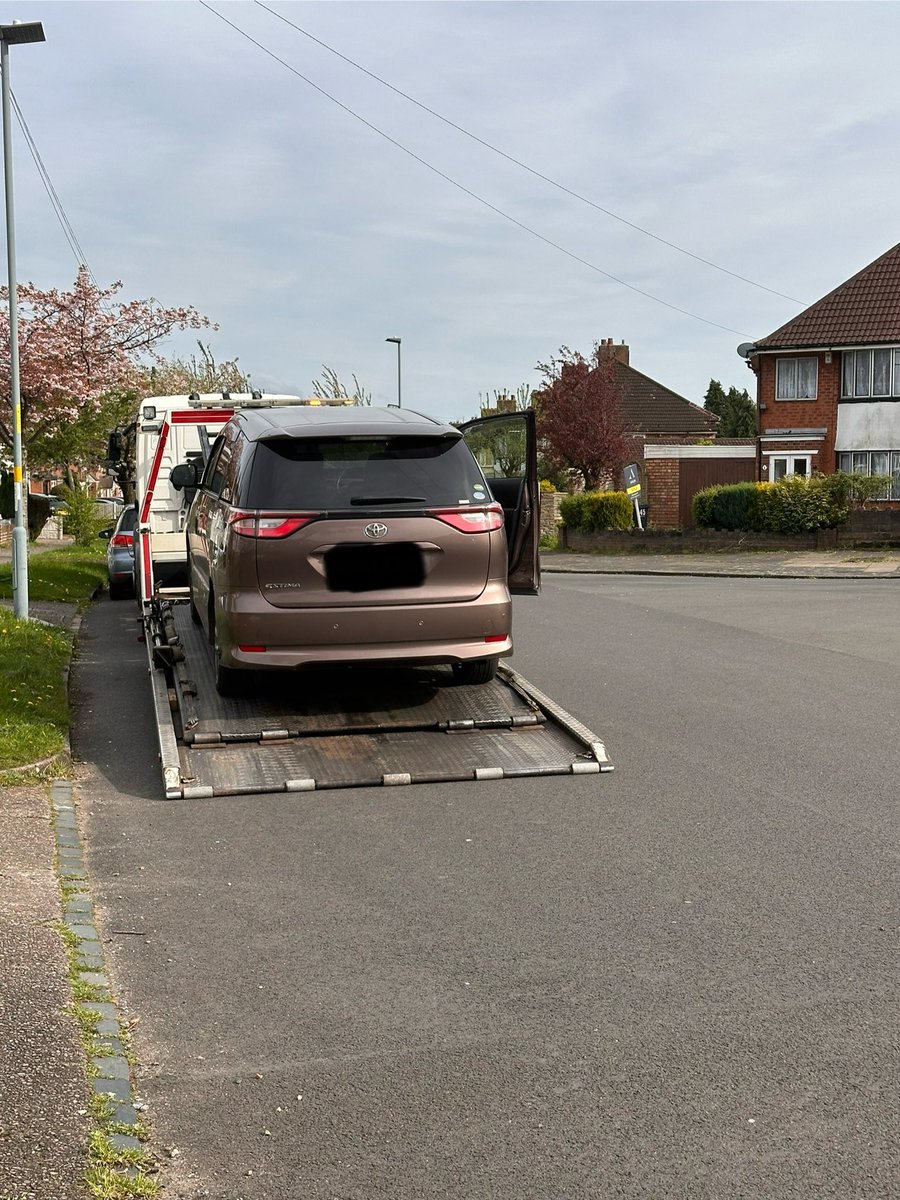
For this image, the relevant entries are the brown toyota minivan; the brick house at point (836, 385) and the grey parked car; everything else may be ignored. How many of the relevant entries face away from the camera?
2

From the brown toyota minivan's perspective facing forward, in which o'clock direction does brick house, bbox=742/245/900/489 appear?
The brick house is roughly at 1 o'clock from the brown toyota minivan.

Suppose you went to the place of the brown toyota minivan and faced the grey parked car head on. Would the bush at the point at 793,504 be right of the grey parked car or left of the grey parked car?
right

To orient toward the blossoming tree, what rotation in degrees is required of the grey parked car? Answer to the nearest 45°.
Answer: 0° — it already faces it

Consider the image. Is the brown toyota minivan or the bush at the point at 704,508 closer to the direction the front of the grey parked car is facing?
the bush

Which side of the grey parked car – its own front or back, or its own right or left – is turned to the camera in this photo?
back

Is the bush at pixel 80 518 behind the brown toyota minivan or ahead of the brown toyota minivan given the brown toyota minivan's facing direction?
ahead

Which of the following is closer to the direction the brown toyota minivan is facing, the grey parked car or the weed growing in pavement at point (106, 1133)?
the grey parked car

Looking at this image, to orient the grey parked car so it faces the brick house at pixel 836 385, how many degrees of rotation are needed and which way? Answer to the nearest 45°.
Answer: approximately 45° to its right

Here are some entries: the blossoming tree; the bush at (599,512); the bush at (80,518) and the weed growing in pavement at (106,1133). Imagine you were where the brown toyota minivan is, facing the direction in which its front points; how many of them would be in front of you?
3

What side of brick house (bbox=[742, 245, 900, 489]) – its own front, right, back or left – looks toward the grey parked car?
front

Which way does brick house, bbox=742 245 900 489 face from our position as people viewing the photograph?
facing the viewer

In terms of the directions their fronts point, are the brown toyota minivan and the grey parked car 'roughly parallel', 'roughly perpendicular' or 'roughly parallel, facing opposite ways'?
roughly parallel

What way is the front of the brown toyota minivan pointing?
away from the camera

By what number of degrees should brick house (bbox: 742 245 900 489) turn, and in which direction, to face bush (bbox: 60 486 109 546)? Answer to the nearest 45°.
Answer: approximately 45° to its right

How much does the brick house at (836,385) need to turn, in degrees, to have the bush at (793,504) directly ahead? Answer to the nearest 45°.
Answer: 0° — it already faces it

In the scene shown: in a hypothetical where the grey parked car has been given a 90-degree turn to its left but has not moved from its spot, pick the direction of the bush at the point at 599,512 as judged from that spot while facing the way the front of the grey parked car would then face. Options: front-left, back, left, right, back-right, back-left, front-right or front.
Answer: back-right

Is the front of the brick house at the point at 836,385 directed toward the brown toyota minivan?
yes
